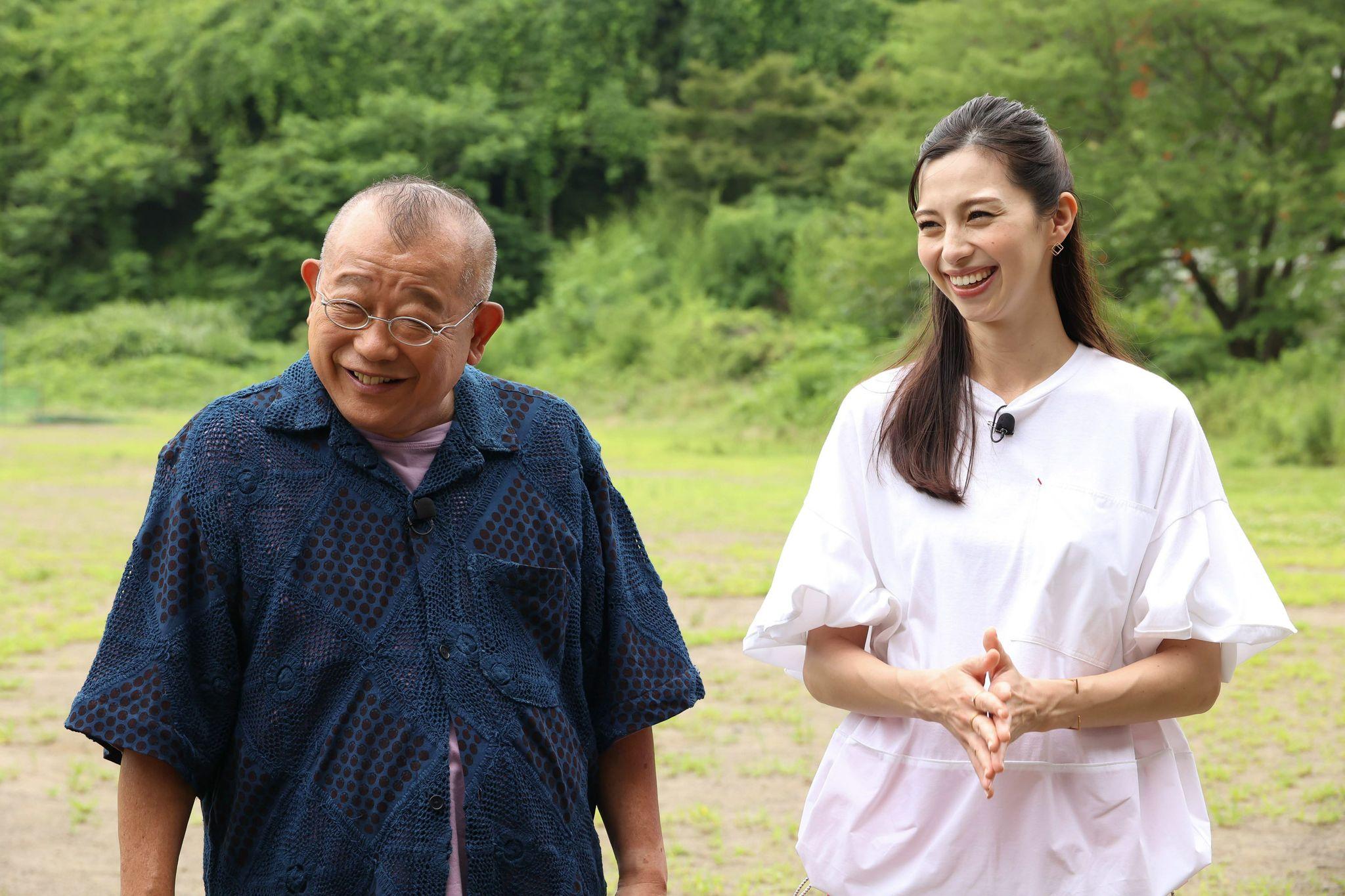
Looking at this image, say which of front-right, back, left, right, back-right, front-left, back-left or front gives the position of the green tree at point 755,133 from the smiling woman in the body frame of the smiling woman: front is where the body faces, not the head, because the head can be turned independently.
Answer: back

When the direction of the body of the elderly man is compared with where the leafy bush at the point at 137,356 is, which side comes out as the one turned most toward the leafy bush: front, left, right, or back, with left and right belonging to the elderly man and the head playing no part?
back

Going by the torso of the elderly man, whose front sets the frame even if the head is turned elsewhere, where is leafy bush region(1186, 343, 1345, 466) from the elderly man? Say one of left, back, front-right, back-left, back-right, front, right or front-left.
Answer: back-left

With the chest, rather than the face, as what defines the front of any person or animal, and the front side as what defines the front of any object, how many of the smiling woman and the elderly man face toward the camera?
2

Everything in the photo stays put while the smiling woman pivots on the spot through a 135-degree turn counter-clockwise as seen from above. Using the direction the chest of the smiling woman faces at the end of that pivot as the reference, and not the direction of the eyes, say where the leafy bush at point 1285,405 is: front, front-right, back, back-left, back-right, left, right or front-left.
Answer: front-left

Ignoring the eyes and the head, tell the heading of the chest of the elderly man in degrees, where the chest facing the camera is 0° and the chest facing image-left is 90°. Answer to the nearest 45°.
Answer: approximately 0°

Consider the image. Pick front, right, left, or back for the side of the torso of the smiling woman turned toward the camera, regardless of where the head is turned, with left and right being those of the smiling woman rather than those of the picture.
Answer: front

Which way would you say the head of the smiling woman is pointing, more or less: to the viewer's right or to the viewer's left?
to the viewer's left

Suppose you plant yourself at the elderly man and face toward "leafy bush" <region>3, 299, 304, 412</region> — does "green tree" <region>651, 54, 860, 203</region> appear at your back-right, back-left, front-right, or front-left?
front-right

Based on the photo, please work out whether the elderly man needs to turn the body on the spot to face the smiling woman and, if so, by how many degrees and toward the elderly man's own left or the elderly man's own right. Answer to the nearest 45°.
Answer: approximately 90° to the elderly man's own left

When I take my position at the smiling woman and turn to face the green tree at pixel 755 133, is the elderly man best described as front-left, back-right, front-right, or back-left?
back-left
